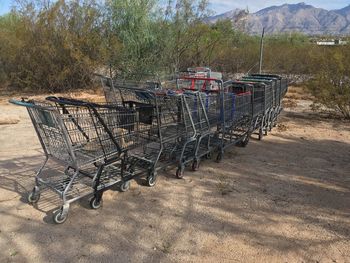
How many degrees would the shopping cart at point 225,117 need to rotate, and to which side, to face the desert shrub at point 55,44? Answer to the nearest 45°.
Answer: approximately 90° to its left

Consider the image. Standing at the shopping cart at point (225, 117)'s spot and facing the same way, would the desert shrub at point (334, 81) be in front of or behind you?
in front

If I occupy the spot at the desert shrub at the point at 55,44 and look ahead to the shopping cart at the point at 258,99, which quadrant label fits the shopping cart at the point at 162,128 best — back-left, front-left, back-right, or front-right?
front-right

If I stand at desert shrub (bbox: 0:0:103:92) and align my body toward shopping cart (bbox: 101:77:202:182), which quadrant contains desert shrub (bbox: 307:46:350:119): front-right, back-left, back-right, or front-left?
front-left

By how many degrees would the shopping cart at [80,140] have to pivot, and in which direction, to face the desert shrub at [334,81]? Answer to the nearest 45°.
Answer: approximately 45° to its right

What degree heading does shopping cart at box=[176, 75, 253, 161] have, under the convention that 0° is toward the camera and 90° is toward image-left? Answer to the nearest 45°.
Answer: approximately 225°

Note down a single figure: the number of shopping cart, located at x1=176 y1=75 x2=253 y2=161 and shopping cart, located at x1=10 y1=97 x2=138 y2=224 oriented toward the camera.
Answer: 0

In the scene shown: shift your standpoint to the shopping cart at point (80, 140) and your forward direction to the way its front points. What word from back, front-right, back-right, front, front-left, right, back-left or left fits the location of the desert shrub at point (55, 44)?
front-left

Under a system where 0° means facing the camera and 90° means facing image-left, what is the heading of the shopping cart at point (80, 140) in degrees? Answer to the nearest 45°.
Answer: approximately 225°

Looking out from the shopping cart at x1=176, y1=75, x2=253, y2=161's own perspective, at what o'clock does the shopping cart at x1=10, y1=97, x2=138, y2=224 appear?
the shopping cart at x1=10, y1=97, x2=138, y2=224 is roughly at 6 o'clock from the shopping cart at x1=176, y1=75, x2=253, y2=161.

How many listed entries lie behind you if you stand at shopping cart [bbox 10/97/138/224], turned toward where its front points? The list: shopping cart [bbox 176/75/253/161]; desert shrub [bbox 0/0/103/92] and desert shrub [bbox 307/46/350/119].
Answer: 0

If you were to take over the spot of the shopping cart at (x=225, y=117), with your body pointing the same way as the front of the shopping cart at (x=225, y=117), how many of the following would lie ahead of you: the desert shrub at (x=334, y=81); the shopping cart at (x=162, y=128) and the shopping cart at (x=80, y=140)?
1

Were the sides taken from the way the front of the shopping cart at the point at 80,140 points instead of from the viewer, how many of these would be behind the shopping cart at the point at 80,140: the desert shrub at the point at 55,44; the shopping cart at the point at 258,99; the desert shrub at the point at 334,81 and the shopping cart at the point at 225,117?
0

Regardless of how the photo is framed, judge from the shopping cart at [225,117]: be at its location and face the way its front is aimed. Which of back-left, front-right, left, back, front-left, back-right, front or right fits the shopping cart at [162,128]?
back
